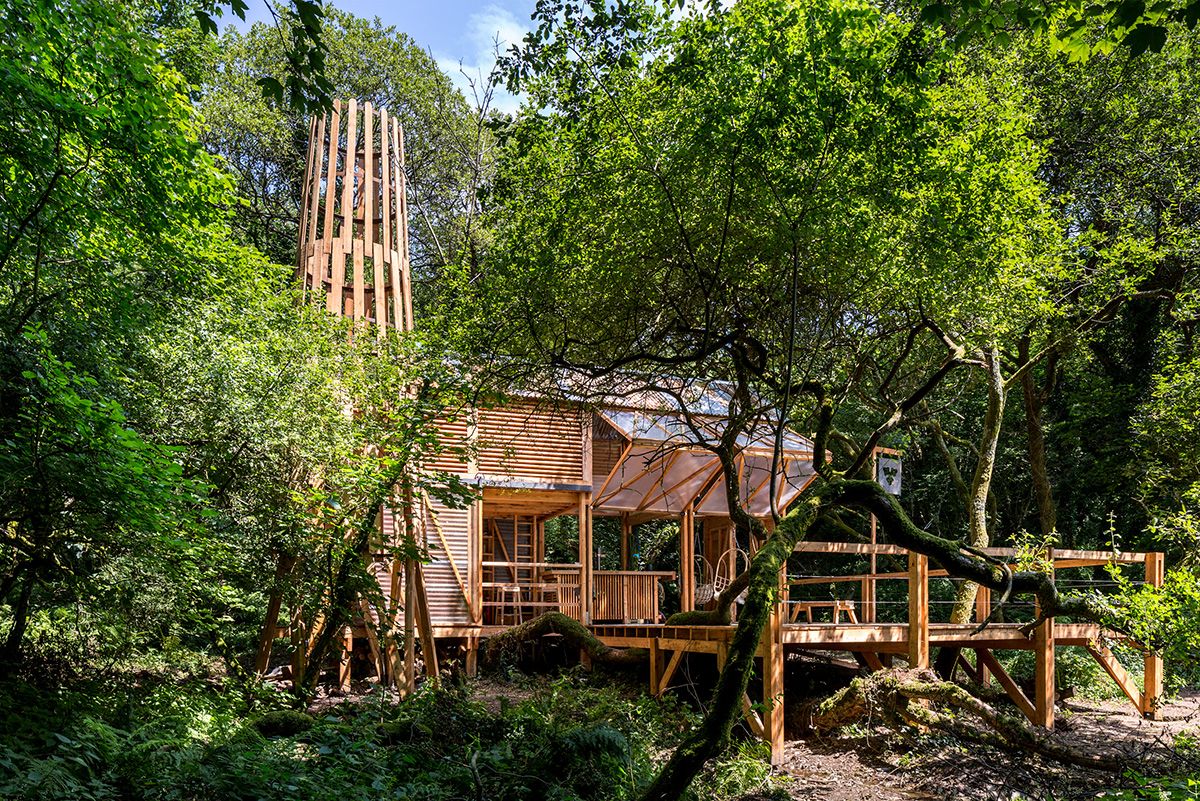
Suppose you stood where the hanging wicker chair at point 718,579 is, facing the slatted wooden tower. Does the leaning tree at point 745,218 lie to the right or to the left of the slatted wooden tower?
left

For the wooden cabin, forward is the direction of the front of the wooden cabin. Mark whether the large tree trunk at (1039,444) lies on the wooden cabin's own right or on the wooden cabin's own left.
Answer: on the wooden cabin's own left

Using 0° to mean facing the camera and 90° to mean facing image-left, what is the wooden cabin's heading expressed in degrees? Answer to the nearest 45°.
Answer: approximately 315°

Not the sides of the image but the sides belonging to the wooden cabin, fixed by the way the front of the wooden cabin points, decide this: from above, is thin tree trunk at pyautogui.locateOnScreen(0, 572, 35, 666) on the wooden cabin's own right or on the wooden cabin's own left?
on the wooden cabin's own right

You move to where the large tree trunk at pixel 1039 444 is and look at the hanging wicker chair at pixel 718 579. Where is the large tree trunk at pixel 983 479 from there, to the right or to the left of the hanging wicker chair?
left

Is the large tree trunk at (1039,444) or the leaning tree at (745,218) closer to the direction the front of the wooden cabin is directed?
the leaning tree

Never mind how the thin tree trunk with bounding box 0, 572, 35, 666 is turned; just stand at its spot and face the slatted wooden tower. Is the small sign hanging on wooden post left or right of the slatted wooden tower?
right
